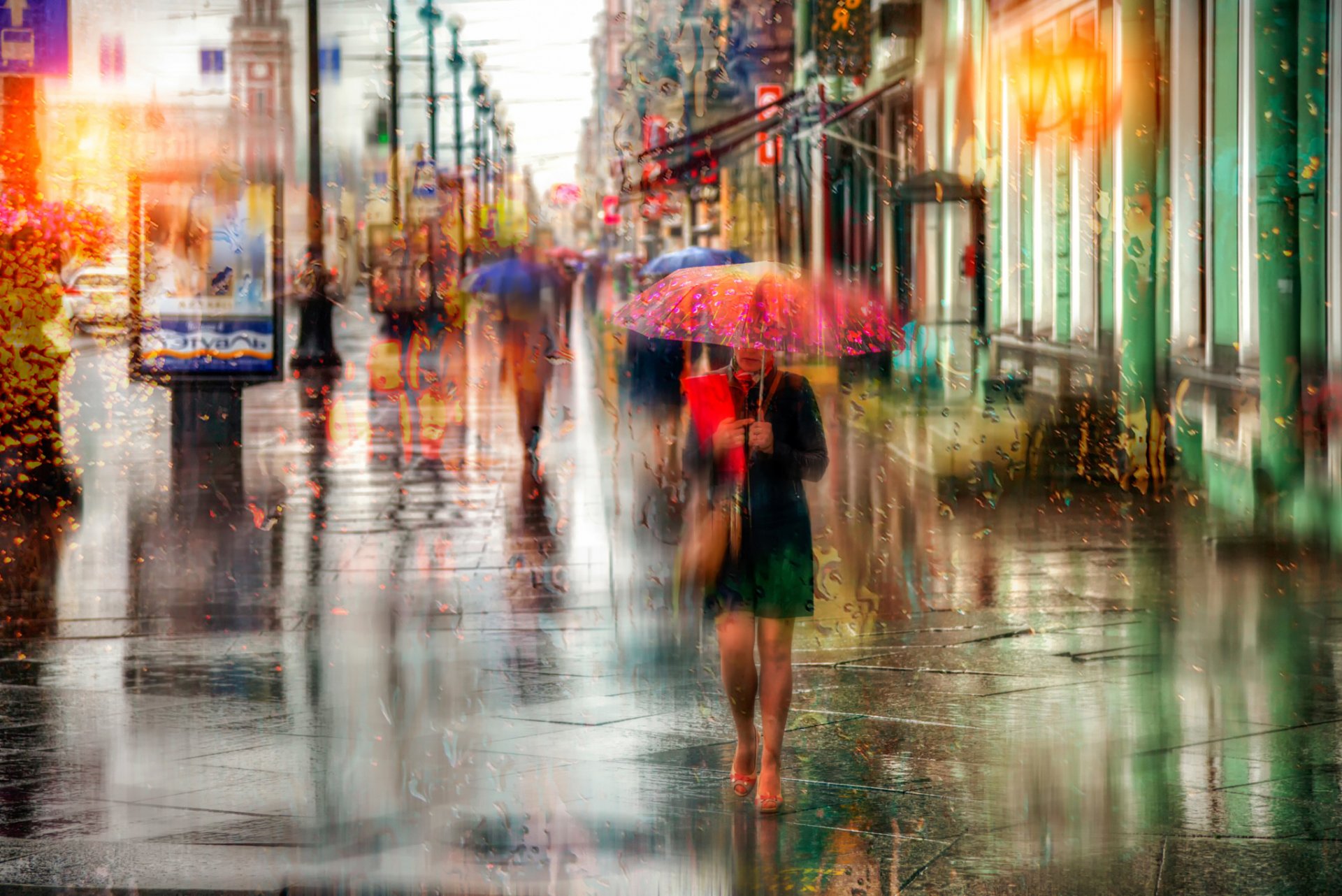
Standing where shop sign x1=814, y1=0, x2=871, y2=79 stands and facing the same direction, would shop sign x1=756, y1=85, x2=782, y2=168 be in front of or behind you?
behind

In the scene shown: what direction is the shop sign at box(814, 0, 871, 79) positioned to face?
toward the camera

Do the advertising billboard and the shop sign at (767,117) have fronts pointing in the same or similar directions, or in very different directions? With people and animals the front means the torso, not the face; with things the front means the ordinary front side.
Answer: same or similar directions

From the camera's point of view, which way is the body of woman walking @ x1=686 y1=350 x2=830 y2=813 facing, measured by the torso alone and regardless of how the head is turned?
toward the camera

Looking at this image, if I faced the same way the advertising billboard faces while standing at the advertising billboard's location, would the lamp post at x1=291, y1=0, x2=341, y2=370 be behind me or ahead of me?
behind

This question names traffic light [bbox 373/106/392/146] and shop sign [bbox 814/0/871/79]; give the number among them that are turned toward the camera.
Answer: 2

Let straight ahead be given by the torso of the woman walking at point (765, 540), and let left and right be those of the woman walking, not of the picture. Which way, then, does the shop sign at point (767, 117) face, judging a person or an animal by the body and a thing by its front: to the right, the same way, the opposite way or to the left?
the same way

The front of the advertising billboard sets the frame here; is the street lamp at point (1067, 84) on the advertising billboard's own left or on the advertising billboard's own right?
on the advertising billboard's own left

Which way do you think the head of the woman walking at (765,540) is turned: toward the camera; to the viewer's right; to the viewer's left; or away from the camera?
toward the camera

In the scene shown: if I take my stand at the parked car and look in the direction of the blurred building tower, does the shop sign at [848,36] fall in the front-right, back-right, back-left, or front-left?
front-right

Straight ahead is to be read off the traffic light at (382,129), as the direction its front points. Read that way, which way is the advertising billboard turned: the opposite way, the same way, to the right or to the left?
the same way
